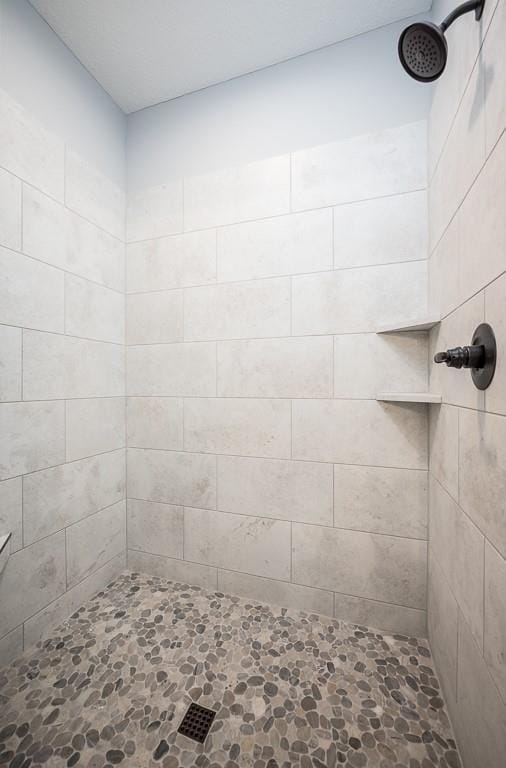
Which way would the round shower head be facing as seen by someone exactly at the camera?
facing the viewer and to the left of the viewer
